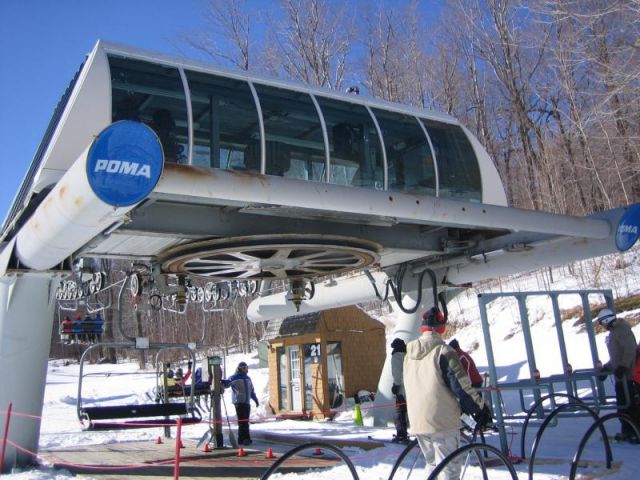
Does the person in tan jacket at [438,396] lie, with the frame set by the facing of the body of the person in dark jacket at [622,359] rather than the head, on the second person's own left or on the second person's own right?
on the second person's own left

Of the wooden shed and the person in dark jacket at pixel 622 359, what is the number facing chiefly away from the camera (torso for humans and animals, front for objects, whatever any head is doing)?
0

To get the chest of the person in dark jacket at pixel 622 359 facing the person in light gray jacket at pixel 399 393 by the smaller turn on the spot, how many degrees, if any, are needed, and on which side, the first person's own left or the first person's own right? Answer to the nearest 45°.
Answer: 0° — they already face them

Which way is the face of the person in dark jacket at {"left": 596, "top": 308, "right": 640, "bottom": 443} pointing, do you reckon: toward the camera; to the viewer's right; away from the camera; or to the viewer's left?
to the viewer's left

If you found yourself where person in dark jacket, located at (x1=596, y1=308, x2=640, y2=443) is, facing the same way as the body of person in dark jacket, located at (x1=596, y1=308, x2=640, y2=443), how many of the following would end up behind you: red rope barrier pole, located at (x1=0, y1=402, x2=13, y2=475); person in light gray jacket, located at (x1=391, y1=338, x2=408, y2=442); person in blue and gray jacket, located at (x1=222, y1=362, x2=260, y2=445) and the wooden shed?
0

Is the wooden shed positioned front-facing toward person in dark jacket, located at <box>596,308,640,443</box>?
no

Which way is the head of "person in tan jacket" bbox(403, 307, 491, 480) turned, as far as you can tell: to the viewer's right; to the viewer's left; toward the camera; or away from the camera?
away from the camera

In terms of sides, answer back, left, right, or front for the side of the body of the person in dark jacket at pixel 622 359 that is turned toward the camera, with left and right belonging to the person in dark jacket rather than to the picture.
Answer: left

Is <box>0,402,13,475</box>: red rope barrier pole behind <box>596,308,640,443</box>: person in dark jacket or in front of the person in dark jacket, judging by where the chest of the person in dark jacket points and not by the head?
in front

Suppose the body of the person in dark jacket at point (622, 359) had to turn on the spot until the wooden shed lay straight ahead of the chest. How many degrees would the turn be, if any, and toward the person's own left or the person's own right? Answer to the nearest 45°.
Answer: approximately 45° to the person's own right

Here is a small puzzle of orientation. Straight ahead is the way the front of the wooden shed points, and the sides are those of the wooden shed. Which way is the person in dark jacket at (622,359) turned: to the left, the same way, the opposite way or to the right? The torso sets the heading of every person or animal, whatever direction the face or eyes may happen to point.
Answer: to the right

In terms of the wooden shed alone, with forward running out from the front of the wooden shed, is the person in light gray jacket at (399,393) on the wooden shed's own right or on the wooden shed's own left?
on the wooden shed's own left
